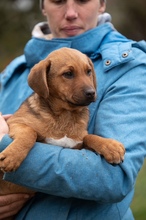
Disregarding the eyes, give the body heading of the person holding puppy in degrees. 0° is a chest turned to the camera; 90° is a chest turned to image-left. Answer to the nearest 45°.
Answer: approximately 0°

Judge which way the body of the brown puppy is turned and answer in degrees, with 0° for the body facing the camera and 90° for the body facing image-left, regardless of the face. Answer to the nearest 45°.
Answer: approximately 315°
